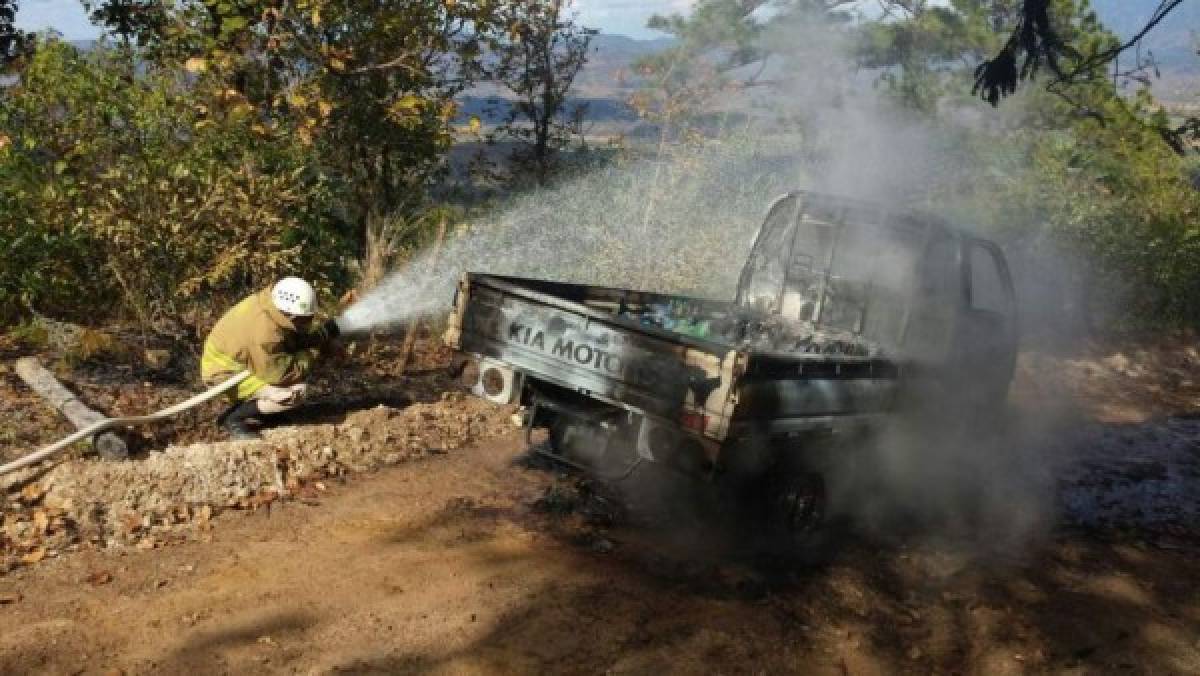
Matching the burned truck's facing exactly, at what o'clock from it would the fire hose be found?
The fire hose is roughly at 7 o'clock from the burned truck.

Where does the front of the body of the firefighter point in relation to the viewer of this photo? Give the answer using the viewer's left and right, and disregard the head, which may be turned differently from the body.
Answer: facing to the right of the viewer

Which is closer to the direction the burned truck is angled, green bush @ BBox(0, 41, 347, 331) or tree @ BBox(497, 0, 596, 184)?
the tree

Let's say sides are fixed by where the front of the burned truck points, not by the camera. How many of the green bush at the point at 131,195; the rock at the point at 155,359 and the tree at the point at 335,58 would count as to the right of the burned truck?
0

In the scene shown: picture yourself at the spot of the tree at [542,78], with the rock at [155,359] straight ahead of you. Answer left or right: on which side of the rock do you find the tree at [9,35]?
right

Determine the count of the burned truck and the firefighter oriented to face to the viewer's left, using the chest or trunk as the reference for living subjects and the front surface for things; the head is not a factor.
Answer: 0

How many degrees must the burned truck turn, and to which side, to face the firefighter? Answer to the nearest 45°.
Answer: approximately 135° to its left

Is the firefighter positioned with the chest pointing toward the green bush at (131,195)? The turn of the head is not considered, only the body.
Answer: no

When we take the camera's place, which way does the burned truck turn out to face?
facing away from the viewer and to the right of the viewer

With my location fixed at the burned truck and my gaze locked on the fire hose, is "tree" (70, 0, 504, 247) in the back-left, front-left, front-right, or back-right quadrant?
front-right

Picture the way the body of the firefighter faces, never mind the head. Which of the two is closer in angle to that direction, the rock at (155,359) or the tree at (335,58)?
the tree

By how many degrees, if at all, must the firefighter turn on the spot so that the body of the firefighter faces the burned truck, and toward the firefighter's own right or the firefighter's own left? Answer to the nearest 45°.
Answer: approximately 45° to the firefighter's own right

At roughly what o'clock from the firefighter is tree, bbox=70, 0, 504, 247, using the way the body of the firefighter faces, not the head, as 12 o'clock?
The tree is roughly at 9 o'clock from the firefighter.
